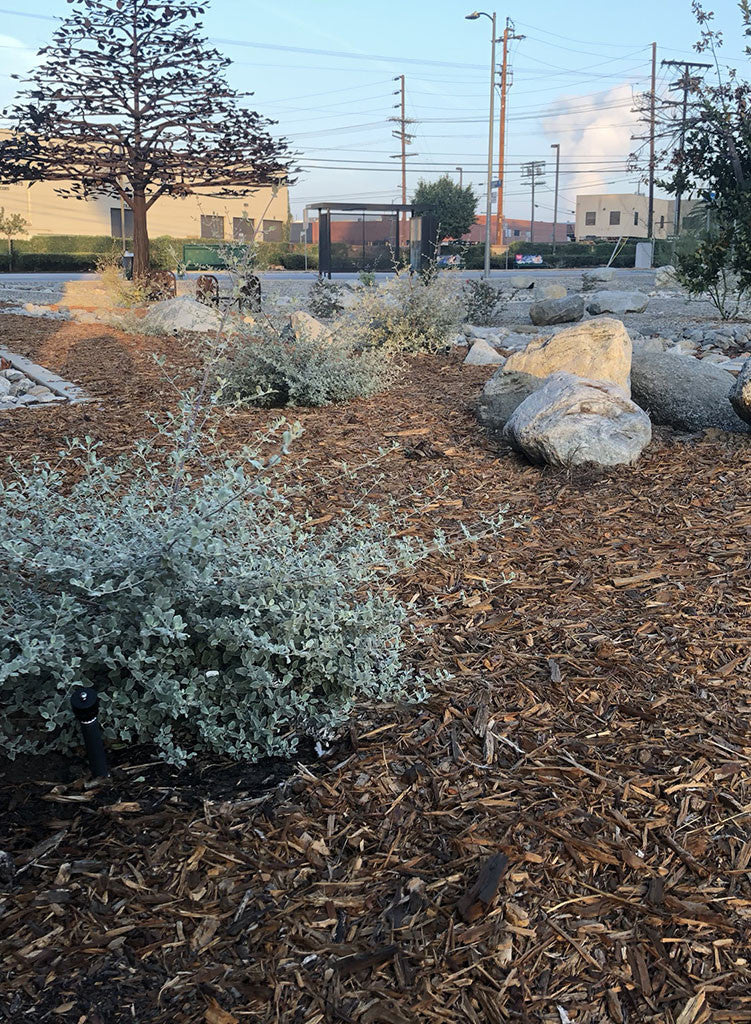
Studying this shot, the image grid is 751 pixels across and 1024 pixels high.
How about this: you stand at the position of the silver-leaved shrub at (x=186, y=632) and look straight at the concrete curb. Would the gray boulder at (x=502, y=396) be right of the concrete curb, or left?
right

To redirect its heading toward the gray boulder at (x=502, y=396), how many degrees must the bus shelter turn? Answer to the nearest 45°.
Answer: approximately 180°

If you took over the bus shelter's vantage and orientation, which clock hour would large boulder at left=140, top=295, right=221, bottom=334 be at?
The large boulder is roughly at 6 o'clock from the bus shelter.

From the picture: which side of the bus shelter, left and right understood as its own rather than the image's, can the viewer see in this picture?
back

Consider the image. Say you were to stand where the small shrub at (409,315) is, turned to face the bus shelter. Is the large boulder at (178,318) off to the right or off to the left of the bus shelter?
left

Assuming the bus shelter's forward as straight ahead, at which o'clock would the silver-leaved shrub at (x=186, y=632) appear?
The silver-leaved shrub is roughly at 6 o'clock from the bus shelter.

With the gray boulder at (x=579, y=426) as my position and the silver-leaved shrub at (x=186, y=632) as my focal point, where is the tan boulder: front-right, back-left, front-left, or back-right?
back-right

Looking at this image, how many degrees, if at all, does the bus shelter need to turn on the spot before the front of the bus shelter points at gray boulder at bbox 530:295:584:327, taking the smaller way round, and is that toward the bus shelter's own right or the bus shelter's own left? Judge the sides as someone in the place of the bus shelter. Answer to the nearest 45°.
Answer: approximately 180°

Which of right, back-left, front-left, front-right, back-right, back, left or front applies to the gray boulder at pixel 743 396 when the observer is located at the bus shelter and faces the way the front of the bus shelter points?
back
